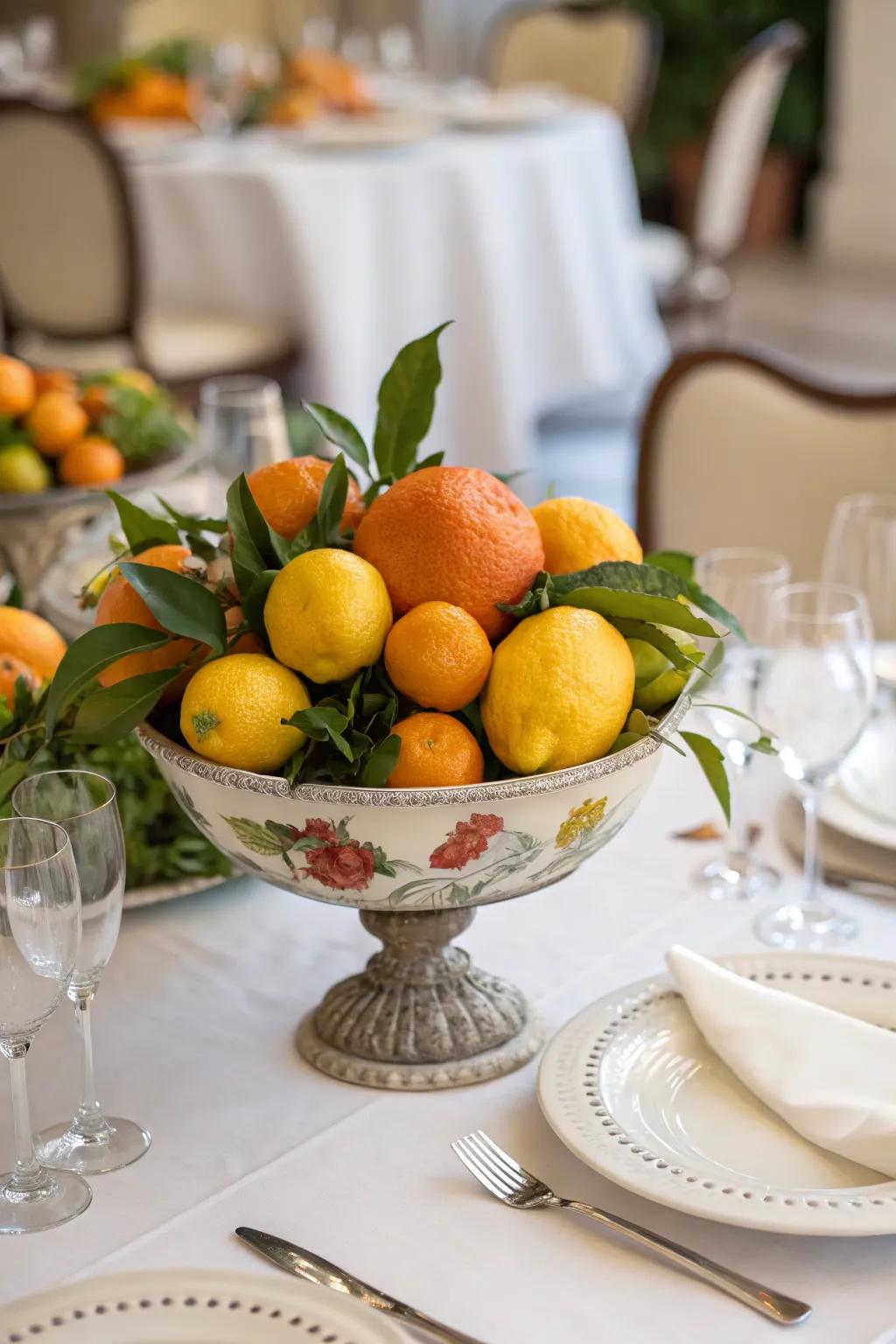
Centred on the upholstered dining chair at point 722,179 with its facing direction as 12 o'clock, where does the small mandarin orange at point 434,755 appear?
The small mandarin orange is roughly at 9 o'clock from the upholstered dining chair.

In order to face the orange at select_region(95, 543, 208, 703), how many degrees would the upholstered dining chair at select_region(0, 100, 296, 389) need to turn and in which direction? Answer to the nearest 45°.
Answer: approximately 135° to its right

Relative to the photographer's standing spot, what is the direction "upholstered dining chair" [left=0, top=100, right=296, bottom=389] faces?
facing away from the viewer and to the right of the viewer

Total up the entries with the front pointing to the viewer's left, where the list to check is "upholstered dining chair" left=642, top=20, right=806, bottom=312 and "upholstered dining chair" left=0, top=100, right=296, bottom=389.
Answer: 1

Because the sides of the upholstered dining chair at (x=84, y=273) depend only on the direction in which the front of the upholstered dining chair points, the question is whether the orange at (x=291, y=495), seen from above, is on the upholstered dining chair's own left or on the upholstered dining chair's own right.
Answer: on the upholstered dining chair's own right

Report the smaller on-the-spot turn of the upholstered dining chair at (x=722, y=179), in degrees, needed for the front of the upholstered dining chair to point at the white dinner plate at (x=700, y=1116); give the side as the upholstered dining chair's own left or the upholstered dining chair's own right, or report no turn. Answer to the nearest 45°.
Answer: approximately 90° to the upholstered dining chair's own left

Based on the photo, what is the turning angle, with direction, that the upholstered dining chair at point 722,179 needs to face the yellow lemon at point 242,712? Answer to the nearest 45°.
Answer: approximately 90° to its left

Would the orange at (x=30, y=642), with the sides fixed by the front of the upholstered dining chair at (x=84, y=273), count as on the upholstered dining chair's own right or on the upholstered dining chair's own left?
on the upholstered dining chair's own right

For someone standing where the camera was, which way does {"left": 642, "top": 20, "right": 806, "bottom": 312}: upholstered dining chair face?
facing to the left of the viewer
